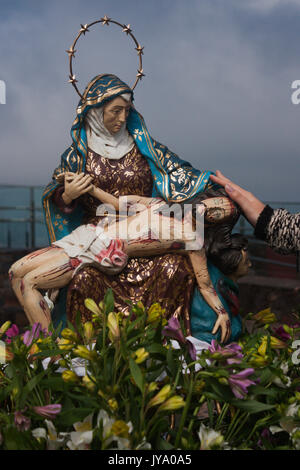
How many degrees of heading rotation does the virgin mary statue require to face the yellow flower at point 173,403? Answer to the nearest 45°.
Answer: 0° — it already faces it

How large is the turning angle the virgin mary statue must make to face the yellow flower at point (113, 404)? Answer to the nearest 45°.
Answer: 0° — it already faces it

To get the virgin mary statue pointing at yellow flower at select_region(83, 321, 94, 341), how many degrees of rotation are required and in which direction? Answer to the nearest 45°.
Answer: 0° — it already faces it

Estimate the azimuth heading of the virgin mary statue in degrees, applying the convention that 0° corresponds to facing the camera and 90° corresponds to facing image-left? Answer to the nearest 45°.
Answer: approximately 0°

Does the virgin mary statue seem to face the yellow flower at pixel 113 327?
yes

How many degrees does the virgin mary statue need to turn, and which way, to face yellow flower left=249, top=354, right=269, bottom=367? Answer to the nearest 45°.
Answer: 0° — it already faces it

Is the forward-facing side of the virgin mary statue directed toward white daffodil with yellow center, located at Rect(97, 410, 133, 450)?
yes

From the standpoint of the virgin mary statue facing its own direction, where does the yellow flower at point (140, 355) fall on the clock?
The yellow flower is roughly at 12 o'clock from the virgin mary statue.

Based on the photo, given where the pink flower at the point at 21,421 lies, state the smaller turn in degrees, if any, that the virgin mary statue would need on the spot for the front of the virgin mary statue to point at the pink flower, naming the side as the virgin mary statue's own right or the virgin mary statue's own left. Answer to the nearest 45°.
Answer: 0° — it already faces it

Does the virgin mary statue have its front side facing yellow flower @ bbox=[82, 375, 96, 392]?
yes
